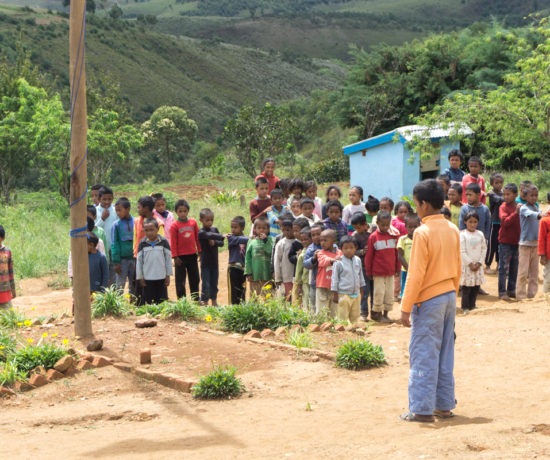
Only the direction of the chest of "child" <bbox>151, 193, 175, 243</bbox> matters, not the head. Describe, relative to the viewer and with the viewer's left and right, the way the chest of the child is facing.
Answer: facing the viewer and to the right of the viewer

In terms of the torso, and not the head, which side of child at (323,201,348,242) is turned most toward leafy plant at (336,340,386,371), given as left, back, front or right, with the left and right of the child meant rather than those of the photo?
front

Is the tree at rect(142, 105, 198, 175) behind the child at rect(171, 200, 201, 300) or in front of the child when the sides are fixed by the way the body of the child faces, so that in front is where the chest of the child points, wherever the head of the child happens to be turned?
behind

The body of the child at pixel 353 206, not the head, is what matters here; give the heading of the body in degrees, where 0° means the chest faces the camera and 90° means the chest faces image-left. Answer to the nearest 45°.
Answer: approximately 45°

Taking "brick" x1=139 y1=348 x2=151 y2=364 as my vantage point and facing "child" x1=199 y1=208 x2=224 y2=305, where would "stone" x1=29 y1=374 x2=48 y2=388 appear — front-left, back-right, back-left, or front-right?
back-left

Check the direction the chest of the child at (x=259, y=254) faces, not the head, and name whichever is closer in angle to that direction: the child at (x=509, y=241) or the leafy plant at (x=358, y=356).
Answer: the leafy plant

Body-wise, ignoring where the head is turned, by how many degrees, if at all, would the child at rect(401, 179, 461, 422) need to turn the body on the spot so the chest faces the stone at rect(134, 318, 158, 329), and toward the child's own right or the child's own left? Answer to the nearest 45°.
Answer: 0° — they already face it

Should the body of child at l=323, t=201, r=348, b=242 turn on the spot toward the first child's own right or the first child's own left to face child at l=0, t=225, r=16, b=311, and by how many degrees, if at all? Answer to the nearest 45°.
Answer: approximately 90° to the first child's own right

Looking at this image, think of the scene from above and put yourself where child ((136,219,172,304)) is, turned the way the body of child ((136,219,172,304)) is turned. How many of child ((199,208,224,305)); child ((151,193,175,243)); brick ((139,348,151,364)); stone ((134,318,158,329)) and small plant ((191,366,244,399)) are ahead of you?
3

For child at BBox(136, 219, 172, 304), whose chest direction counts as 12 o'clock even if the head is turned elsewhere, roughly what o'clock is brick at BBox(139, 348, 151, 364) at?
The brick is roughly at 12 o'clock from the child.

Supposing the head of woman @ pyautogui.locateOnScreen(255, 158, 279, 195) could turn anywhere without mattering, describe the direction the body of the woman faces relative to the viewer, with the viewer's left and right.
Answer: facing the viewer
